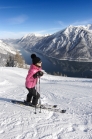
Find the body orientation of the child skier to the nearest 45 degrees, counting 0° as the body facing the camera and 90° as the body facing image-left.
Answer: approximately 270°
